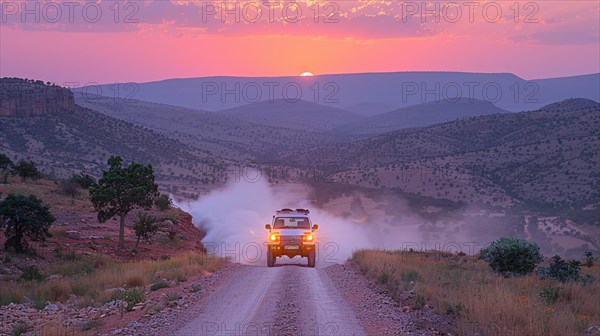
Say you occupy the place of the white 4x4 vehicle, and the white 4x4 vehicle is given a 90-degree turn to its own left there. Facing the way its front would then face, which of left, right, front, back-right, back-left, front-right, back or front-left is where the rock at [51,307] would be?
back-right

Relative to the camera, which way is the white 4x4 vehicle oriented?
toward the camera

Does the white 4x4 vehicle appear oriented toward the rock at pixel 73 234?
no

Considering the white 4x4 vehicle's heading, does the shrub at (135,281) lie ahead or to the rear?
ahead

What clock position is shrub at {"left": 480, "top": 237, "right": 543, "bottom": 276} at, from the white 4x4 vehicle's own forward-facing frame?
The shrub is roughly at 9 o'clock from the white 4x4 vehicle.

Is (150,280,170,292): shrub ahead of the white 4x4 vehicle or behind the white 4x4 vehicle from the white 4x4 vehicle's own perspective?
ahead

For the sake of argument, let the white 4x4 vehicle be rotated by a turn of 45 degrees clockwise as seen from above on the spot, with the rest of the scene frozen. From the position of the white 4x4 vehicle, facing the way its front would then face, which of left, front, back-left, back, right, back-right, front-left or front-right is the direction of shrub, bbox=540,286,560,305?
left

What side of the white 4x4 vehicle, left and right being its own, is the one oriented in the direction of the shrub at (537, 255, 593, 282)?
left

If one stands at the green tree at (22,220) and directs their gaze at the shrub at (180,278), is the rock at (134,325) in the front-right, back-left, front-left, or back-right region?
front-right

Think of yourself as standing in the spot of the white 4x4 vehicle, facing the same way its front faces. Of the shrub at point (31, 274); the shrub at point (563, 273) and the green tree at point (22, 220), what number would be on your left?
1

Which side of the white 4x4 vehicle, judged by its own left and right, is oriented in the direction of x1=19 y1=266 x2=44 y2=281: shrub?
right

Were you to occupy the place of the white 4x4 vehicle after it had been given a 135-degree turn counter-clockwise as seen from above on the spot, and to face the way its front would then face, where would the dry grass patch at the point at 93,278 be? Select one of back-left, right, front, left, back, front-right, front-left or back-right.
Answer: back

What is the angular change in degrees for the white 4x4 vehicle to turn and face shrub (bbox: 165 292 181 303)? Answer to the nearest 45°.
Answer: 0° — it already faces it

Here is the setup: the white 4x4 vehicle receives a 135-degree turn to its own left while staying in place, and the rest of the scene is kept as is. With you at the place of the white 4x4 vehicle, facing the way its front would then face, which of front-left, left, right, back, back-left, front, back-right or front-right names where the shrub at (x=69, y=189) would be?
left

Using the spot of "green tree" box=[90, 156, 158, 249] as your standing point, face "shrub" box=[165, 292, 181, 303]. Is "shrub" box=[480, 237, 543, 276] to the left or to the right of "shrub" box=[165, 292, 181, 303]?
left

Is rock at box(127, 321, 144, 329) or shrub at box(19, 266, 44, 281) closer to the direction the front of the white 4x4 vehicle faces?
the rock

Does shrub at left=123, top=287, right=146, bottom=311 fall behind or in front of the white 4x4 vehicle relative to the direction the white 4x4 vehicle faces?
in front

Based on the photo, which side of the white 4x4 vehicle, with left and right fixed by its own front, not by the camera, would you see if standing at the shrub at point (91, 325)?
front
